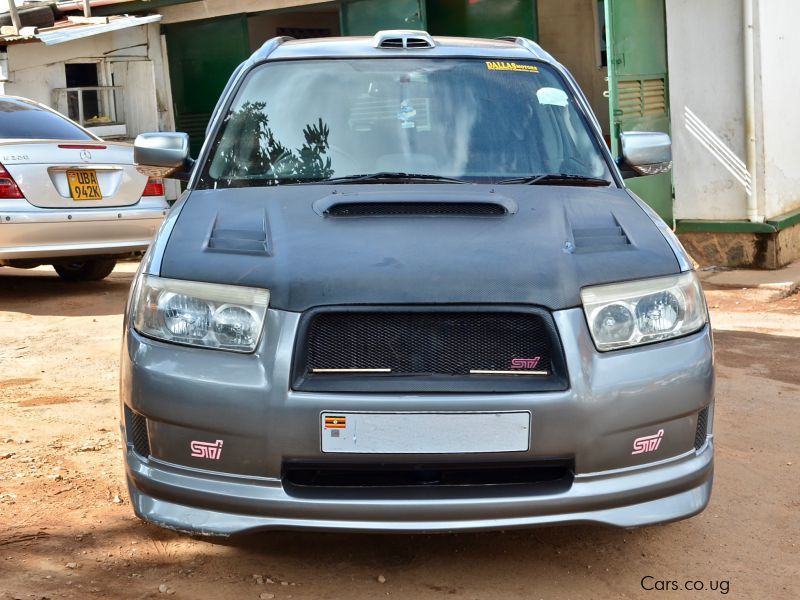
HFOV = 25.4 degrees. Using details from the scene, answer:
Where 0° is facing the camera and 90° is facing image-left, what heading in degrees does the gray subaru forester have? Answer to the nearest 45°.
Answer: approximately 0°

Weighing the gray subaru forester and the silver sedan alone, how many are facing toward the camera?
1

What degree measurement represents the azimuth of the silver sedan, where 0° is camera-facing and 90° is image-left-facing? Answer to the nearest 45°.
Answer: approximately 135°

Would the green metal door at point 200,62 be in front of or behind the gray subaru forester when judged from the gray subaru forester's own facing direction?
behind

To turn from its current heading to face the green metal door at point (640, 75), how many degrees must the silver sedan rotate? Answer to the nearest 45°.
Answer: approximately 135° to its right

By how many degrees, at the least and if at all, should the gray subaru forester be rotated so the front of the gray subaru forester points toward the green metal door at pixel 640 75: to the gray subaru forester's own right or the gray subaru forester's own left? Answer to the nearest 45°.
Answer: approximately 180°
